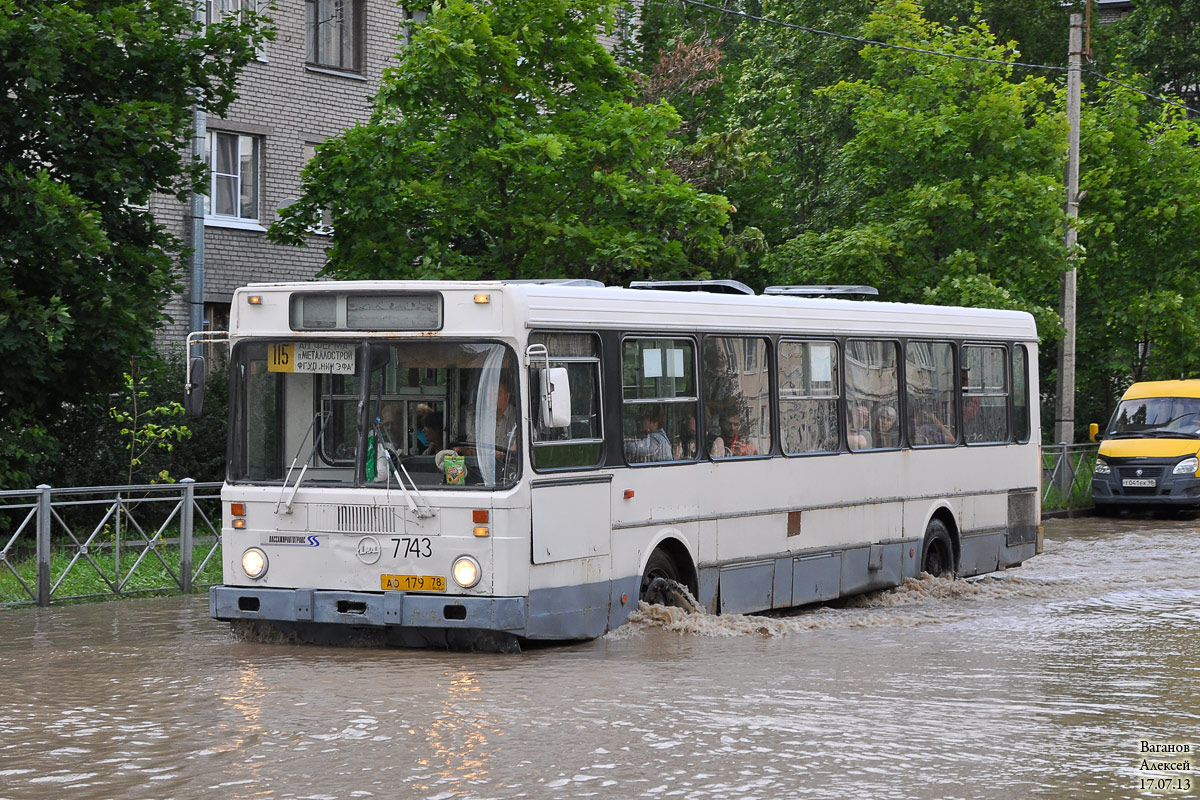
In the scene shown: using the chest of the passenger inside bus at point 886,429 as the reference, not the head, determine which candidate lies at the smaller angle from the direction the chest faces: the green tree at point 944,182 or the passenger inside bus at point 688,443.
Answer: the passenger inside bus

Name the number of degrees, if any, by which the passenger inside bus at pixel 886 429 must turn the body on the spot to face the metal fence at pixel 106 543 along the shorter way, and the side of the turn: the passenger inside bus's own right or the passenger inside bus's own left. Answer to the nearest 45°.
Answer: approximately 45° to the passenger inside bus's own right

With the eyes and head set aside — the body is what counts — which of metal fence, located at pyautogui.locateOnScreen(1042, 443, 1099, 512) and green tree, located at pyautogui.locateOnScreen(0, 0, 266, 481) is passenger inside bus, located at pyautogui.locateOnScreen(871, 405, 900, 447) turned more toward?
the green tree

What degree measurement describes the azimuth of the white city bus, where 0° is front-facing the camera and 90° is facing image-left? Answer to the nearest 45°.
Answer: approximately 45°

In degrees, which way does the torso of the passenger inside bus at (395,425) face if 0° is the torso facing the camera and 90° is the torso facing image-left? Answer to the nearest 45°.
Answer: approximately 45°

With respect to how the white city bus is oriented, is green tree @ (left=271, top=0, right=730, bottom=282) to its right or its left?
on its right

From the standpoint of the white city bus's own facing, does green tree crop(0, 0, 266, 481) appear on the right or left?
on its right
